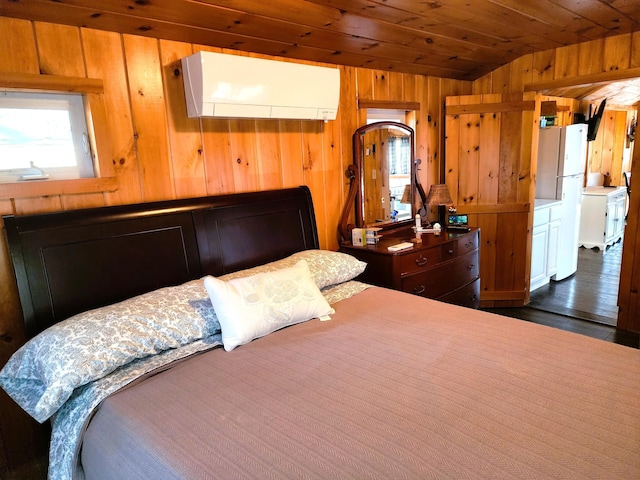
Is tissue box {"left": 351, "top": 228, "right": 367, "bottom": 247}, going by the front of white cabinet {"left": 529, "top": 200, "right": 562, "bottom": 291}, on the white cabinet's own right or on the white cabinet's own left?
on the white cabinet's own right

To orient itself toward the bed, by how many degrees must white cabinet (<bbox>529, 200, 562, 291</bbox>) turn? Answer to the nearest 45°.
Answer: approximately 45° to its right

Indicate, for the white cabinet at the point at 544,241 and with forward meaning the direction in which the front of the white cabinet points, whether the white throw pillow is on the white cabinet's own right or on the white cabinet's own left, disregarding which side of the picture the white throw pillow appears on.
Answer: on the white cabinet's own right

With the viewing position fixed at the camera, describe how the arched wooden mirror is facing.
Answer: facing the viewer and to the right of the viewer

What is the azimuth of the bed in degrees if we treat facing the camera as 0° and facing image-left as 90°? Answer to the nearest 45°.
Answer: approximately 315°

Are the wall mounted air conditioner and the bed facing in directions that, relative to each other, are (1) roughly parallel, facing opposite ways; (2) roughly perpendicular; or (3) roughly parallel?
roughly parallel

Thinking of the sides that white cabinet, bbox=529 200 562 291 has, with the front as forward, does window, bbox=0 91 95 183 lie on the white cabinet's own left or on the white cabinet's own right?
on the white cabinet's own right

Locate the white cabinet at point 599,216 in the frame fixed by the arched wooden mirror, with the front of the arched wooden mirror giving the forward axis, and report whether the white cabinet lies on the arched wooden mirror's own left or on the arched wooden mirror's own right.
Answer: on the arched wooden mirror's own left

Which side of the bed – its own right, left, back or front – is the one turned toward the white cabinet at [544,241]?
left

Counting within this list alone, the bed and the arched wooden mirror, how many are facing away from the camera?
0

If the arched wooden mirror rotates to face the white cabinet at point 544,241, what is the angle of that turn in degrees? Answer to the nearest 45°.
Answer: approximately 90° to its left

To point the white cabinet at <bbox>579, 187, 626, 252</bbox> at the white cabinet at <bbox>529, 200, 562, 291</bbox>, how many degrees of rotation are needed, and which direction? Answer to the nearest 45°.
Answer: approximately 45° to its right

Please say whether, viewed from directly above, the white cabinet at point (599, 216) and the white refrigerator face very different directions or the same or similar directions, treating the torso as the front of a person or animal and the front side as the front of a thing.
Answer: same or similar directions

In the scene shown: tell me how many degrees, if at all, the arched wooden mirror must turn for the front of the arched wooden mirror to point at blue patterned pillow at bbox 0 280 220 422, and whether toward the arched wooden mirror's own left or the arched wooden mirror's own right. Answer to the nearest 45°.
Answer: approximately 90° to the arched wooden mirror's own right

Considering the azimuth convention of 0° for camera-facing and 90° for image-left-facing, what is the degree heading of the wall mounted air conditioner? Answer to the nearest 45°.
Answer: approximately 315°

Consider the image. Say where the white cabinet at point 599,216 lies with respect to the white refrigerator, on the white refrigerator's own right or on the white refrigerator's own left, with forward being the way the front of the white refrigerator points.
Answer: on the white refrigerator's own left

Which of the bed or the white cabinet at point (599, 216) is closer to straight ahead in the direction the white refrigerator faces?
the bed
